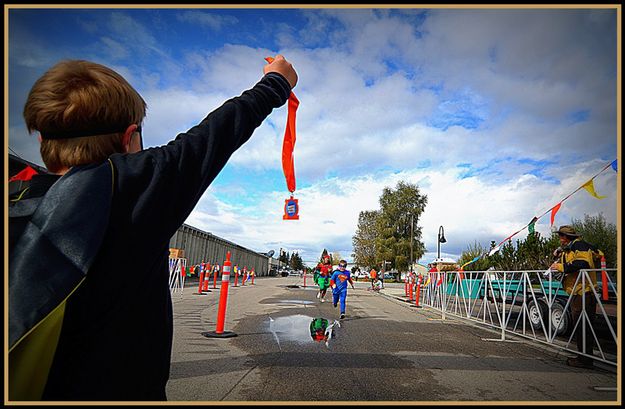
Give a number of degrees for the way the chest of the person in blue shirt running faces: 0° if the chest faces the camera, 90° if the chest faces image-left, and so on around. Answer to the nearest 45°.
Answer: approximately 0°

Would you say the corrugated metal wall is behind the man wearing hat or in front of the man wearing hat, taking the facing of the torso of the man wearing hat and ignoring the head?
in front

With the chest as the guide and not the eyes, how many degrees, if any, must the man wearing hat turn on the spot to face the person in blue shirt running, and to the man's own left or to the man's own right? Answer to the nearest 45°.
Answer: approximately 45° to the man's own right

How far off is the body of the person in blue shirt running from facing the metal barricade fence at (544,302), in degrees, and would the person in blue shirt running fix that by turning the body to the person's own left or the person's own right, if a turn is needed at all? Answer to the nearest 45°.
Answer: approximately 45° to the person's own left

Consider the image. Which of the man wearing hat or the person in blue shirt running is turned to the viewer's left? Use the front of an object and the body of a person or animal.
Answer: the man wearing hat

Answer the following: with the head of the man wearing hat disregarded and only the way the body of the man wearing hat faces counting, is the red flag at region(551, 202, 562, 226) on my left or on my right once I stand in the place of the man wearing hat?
on my right

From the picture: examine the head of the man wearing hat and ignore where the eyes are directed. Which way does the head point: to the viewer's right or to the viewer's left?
to the viewer's left

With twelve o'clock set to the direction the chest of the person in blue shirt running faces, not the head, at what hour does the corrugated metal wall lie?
The corrugated metal wall is roughly at 5 o'clock from the person in blue shirt running.

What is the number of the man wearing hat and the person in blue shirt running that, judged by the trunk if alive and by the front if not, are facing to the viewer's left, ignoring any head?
1

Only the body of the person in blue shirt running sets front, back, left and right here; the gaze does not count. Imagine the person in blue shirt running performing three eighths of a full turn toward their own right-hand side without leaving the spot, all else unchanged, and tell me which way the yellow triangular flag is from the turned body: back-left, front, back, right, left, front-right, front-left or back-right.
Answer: back

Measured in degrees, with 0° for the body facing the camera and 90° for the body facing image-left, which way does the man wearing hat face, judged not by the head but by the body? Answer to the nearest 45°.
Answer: approximately 90°
